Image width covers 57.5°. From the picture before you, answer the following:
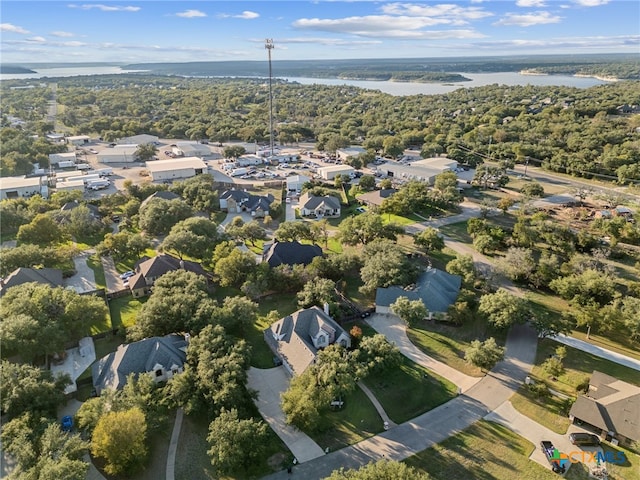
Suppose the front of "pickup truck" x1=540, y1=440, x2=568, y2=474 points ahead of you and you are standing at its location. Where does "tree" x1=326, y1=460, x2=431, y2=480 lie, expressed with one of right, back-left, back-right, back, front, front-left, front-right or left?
right

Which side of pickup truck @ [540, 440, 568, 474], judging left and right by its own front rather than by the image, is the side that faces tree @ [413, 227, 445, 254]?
back

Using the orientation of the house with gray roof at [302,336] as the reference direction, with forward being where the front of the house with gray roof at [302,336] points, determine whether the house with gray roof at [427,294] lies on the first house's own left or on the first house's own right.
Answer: on the first house's own left

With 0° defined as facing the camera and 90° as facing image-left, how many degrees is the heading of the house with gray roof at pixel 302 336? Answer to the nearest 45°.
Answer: approximately 315°

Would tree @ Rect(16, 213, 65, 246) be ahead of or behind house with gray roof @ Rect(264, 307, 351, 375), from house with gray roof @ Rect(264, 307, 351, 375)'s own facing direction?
behind

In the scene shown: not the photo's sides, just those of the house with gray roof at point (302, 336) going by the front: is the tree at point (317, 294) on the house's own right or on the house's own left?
on the house's own left

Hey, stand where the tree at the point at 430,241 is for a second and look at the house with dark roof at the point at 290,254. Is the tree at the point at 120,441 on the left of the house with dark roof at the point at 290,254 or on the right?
left

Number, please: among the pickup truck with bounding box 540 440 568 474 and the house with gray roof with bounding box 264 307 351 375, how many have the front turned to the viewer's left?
0

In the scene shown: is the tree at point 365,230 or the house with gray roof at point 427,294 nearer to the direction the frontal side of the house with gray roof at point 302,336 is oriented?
the house with gray roof
